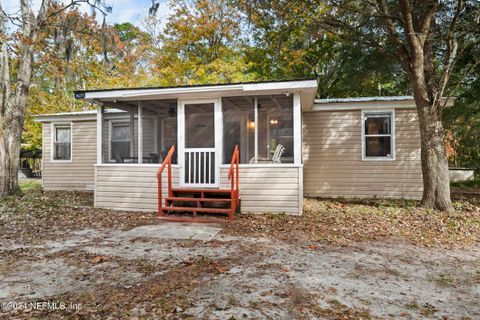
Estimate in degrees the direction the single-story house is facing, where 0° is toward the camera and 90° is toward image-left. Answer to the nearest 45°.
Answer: approximately 0°
